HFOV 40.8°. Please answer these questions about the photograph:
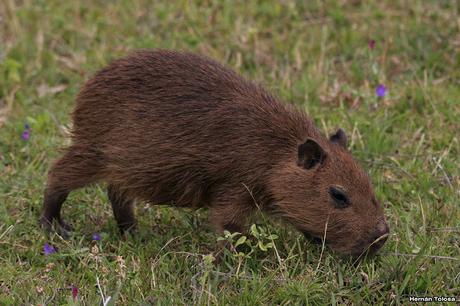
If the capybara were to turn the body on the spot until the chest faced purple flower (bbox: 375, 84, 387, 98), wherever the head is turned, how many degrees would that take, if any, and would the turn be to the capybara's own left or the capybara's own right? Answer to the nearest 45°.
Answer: approximately 45° to the capybara's own left

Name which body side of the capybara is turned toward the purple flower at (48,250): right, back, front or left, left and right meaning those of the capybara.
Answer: back

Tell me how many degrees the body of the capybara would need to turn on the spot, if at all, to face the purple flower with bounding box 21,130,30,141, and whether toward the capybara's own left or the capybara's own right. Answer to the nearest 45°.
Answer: approximately 135° to the capybara's own left

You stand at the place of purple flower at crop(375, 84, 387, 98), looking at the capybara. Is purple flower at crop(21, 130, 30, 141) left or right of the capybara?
right

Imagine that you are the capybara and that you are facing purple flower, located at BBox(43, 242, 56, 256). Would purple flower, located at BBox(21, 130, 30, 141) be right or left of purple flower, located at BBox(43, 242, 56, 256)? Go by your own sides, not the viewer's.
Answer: right

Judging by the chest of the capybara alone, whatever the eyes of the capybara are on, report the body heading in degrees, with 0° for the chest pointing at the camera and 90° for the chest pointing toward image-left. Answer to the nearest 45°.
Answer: approximately 270°
